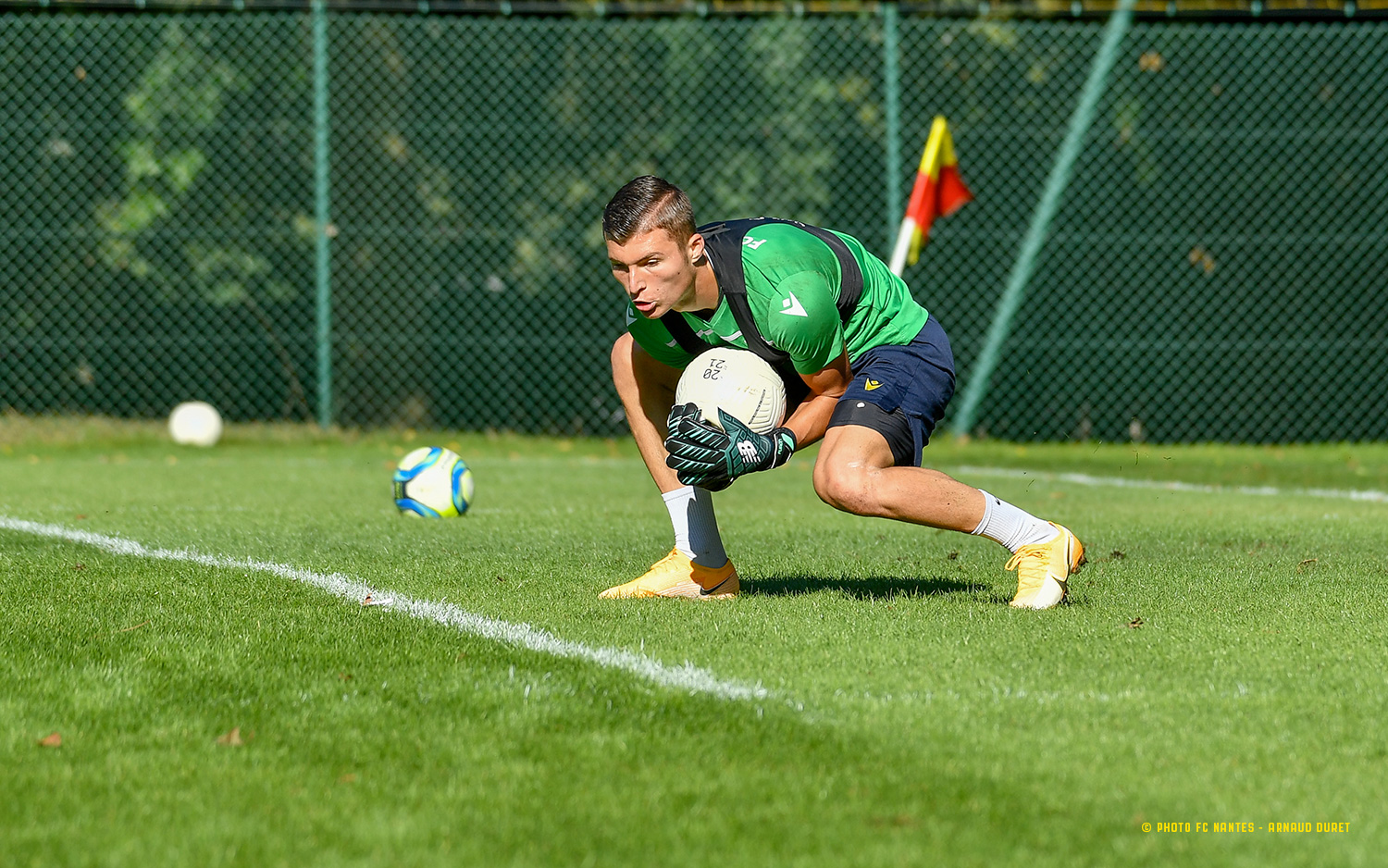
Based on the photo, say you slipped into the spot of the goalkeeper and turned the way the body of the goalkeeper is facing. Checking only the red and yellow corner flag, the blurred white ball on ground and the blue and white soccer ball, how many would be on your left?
0

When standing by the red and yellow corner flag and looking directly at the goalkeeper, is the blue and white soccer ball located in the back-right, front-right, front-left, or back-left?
front-right

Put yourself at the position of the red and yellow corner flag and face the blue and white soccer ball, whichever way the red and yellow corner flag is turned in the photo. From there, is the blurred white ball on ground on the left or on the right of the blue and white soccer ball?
right

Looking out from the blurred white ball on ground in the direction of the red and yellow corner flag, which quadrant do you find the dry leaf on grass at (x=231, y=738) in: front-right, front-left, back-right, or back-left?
front-right

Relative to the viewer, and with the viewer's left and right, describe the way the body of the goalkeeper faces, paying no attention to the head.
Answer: facing the viewer and to the left of the viewer

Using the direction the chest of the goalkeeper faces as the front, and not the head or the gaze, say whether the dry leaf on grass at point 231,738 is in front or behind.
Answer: in front

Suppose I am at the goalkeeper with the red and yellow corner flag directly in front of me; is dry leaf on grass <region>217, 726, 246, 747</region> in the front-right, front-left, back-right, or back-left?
back-left

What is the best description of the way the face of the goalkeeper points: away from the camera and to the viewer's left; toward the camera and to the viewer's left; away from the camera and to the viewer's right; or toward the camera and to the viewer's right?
toward the camera and to the viewer's left

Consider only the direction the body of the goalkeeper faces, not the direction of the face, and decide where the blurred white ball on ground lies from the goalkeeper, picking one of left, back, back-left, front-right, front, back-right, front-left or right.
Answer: right

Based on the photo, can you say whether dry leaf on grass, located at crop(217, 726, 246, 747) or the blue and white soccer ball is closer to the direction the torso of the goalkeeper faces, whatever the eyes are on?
the dry leaf on grass

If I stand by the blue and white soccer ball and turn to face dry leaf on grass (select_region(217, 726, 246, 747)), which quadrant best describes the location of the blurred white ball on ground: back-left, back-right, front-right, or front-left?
back-right

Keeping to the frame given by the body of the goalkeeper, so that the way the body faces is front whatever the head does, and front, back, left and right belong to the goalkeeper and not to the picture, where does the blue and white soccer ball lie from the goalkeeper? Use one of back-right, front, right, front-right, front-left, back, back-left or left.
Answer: right

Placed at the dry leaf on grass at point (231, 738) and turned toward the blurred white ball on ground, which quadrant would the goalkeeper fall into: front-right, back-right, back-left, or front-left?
front-right

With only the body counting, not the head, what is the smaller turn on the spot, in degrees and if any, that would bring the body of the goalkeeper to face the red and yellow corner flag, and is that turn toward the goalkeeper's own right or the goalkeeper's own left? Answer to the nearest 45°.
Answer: approximately 135° to the goalkeeper's own right

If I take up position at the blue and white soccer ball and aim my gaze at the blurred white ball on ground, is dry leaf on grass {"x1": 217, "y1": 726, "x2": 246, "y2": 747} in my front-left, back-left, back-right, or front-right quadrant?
back-left
